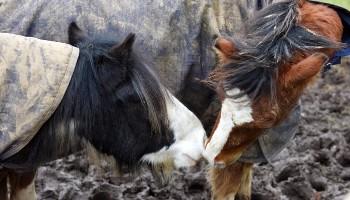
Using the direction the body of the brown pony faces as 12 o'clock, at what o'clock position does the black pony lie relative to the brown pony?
The black pony is roughly at 1 o'clock from the brown pony.

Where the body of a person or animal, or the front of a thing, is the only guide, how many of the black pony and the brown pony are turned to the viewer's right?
1

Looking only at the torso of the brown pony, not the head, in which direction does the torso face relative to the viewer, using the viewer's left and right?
facing the viewer and to the left of the viewer

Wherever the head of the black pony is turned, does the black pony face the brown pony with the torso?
yes

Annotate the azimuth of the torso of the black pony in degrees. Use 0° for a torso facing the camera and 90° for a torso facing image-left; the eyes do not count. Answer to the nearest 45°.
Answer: approximately 270°
